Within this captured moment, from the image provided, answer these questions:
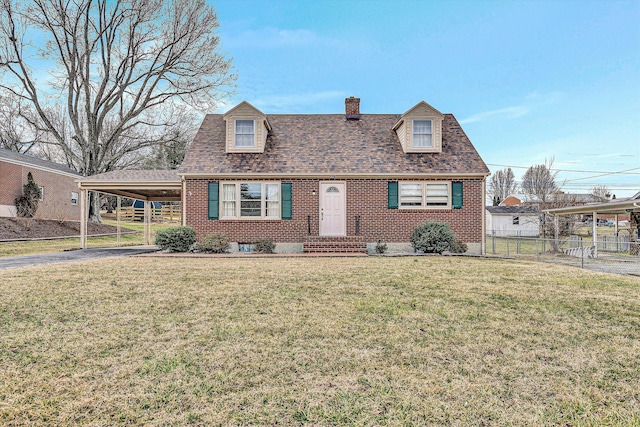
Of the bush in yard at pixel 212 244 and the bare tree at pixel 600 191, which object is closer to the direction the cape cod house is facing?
the bush in yard

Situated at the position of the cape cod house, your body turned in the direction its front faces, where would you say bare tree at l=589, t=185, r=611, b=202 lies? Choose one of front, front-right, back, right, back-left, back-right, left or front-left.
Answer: back-left

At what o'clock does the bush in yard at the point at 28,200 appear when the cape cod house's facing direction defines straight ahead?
The bush in yard is roughly at 4 o'clock from the cape cod house.

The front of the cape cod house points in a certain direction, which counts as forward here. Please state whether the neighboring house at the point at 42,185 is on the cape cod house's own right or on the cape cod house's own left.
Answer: on the cape cod house's own right

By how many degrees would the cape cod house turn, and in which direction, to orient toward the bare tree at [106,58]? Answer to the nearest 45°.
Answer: approximately 135° to its right

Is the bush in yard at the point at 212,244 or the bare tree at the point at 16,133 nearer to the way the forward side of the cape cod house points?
the bush in yard

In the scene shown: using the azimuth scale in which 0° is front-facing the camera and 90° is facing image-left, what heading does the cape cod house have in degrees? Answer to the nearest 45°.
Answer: approximately 0°

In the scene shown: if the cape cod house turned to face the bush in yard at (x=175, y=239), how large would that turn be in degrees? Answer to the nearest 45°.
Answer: approximately 90° to its right
